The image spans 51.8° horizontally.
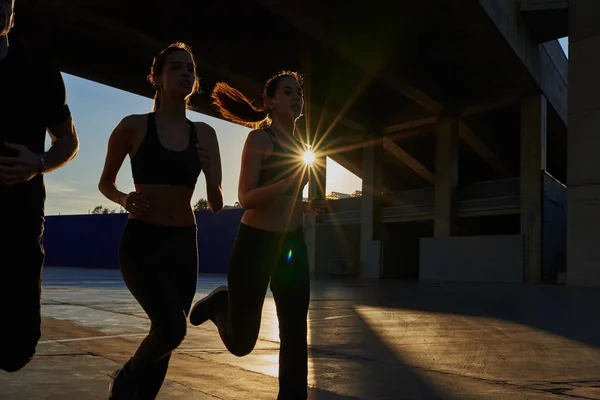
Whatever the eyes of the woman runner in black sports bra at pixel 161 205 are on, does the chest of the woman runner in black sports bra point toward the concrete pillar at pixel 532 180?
no

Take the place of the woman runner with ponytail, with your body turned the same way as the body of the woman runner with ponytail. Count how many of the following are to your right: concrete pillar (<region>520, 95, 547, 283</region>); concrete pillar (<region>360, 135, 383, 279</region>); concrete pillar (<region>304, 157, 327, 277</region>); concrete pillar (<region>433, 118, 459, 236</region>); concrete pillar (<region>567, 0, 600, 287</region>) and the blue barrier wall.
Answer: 0

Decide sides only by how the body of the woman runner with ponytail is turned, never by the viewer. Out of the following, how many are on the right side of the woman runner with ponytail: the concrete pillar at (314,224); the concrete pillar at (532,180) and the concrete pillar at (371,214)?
0

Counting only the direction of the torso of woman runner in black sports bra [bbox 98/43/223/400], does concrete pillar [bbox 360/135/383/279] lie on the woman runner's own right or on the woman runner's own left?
on the woman runner's own left

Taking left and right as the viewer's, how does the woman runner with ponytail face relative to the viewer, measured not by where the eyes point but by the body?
facing the viewer and to the right of the viewer

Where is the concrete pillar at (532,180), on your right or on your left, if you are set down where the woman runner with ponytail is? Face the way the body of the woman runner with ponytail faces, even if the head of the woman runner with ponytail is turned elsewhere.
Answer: on your left

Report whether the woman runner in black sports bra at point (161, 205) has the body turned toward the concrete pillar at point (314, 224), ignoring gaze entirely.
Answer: no

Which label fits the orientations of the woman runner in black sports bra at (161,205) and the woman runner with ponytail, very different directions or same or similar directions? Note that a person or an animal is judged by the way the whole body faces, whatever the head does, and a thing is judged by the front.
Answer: same or similar directions

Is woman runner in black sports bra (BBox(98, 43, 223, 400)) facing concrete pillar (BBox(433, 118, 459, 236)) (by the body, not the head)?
no

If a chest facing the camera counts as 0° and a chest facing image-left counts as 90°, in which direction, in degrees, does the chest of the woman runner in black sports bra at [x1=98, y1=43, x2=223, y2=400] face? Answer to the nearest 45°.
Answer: approximately 315°

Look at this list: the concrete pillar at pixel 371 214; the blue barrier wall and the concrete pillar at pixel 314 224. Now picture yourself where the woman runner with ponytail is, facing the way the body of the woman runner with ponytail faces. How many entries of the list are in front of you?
0

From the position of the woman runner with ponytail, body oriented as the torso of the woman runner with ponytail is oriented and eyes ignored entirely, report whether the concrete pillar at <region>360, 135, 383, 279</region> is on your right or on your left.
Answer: on your left
